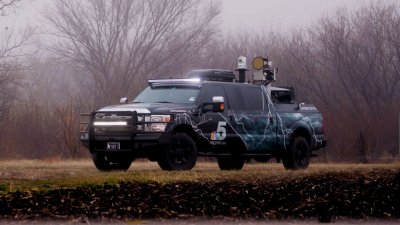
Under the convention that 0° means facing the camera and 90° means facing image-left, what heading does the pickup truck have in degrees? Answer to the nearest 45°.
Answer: approximately 45°
